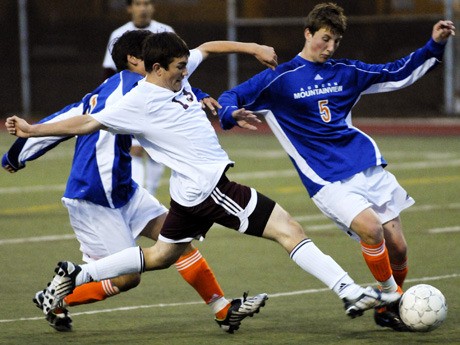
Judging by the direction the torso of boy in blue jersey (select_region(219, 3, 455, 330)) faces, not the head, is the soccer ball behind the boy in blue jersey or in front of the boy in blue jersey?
in front

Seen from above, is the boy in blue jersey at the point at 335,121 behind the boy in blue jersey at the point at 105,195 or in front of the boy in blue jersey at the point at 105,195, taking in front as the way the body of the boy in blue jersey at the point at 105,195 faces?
in front

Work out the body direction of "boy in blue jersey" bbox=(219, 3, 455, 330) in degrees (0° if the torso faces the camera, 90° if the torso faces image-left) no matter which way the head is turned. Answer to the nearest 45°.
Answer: approximately 0°

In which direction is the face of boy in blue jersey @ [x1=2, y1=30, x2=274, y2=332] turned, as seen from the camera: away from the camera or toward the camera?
away from the camera

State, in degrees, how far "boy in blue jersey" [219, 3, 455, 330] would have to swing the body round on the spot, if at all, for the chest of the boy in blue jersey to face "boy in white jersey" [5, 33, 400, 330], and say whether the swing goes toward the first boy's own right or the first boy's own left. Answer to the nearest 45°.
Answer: approximately 45° to the first boy's own right
